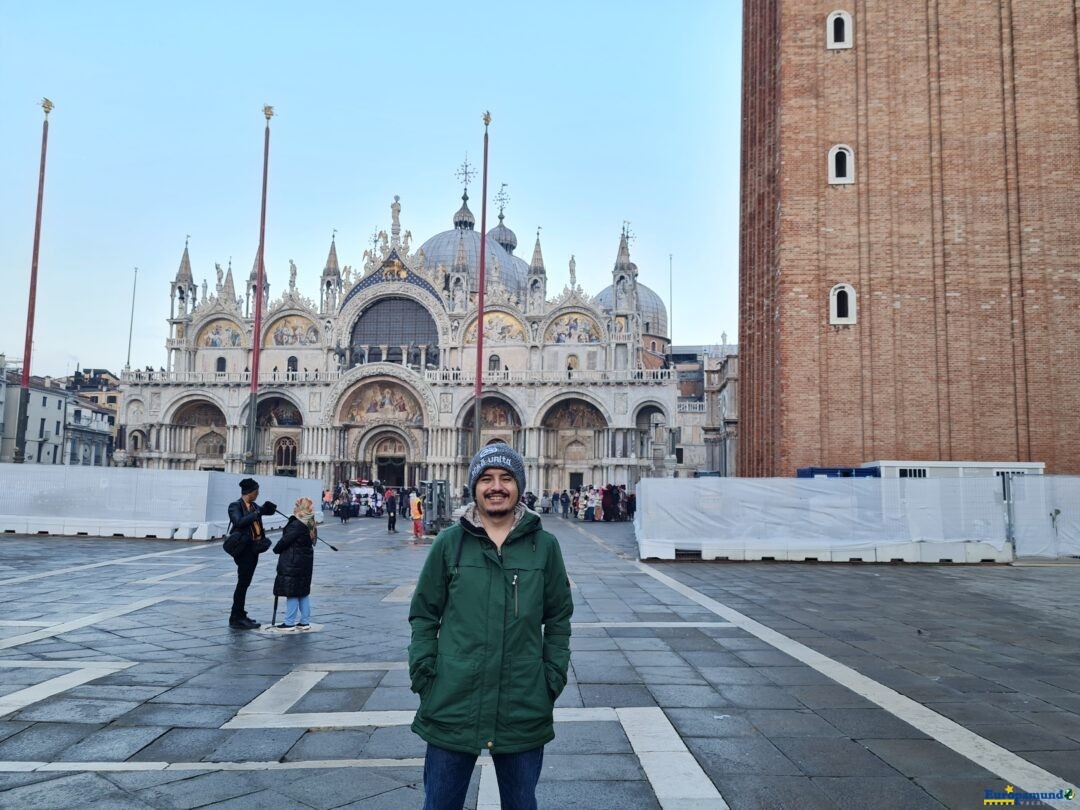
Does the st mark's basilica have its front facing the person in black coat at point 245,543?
yes

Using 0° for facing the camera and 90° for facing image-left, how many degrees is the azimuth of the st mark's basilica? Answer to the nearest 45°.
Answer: approximately 0°

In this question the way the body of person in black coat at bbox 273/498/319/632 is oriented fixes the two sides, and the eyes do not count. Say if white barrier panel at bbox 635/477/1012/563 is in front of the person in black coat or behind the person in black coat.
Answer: behind

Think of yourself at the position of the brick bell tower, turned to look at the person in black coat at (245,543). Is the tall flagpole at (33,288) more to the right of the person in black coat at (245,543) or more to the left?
right

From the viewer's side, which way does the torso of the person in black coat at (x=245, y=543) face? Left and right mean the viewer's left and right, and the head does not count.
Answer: facing to the right of the viewer

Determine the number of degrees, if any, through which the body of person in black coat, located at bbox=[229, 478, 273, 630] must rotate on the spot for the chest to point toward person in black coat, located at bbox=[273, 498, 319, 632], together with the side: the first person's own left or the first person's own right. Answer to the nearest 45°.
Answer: approximately 45° to the first person's own right

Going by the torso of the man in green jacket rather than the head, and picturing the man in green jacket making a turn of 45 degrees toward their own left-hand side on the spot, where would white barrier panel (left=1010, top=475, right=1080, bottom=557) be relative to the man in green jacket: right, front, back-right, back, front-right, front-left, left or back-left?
left

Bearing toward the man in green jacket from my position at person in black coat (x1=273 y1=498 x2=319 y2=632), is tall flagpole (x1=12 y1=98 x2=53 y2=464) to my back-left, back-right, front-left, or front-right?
back-right

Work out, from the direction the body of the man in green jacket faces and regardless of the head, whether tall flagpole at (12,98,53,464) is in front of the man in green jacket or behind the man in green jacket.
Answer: behind

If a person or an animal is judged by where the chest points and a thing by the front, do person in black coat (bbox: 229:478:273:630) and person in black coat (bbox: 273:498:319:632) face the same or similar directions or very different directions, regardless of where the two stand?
very different directions

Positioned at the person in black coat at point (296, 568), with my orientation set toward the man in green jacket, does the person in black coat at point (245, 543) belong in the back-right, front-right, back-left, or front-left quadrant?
back-right
